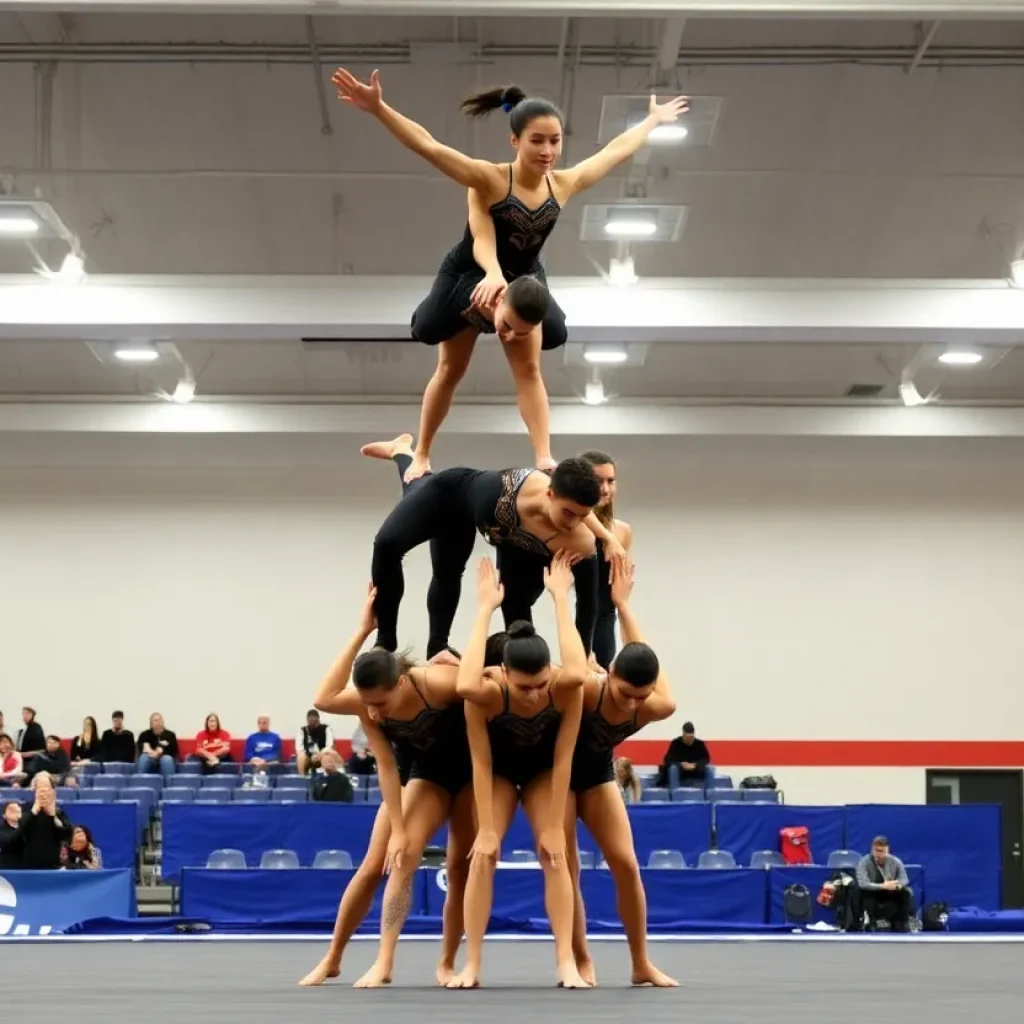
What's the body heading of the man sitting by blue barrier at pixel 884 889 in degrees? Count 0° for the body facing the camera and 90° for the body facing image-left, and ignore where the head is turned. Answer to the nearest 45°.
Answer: approximately 0°

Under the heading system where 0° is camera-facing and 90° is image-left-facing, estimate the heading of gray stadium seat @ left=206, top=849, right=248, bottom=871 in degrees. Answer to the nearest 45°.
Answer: approximately 0°

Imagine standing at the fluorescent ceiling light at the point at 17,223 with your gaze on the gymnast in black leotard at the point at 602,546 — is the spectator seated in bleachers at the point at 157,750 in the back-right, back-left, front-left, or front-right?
back-left

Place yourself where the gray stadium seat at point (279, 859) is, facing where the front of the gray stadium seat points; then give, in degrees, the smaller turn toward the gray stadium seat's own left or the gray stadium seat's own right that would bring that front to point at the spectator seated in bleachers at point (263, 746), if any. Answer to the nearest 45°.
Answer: approximately 180°

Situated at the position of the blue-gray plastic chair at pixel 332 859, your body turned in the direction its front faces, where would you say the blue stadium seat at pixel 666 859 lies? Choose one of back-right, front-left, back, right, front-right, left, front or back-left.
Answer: left

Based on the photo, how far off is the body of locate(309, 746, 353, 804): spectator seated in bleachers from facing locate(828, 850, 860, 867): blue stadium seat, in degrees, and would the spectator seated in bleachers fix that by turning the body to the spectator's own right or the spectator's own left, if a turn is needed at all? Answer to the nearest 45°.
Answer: approximately 90° to the spectator's own left

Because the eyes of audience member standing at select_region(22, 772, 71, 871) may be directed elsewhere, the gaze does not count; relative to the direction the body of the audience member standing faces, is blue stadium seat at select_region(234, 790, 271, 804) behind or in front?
behind

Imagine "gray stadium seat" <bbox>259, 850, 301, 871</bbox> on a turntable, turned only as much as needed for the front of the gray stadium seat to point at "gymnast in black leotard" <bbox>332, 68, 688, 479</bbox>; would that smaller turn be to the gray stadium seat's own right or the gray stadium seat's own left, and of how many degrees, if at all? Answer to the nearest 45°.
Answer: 0° — it already faces them
